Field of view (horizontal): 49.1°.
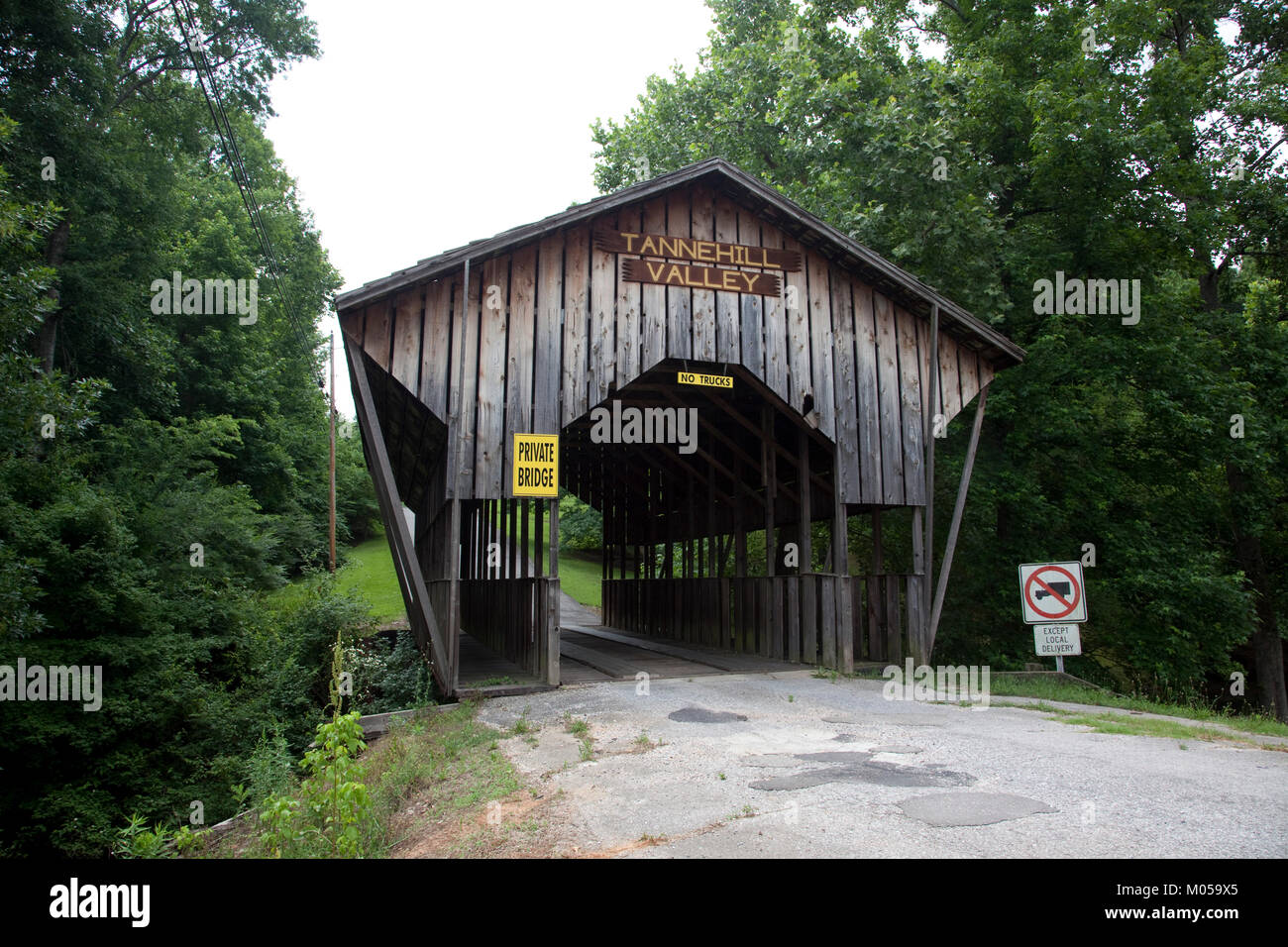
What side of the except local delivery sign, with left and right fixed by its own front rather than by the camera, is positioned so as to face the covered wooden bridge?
right

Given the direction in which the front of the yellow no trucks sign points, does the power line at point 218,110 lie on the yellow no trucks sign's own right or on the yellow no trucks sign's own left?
on the yellow no trucks sign's own right

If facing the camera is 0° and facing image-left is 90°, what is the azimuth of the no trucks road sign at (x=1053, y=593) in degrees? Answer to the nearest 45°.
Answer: approximately 0°
